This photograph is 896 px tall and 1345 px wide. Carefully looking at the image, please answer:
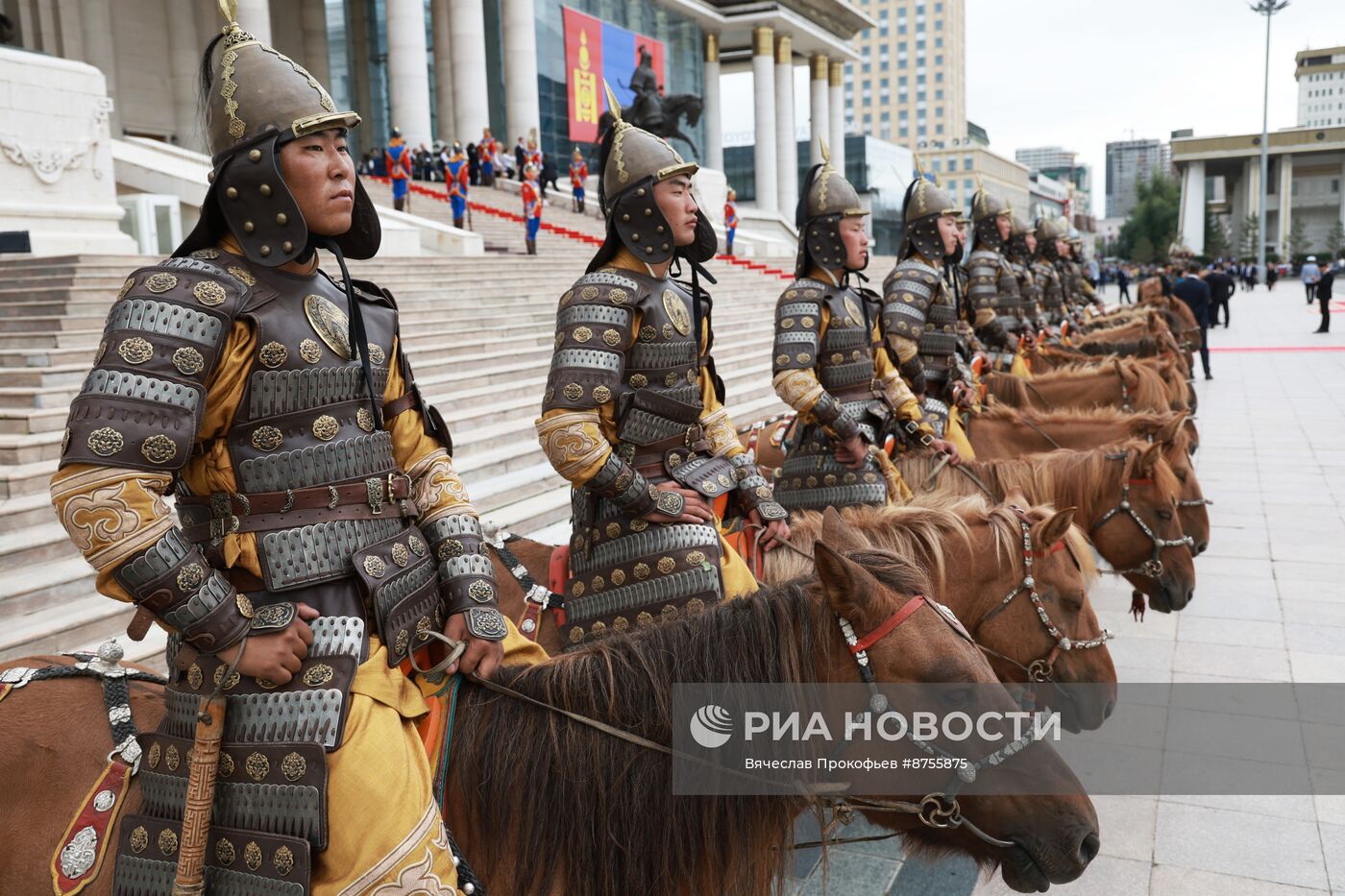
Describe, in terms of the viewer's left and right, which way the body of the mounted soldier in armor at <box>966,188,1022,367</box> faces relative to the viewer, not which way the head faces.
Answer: facing to the right of the viewer

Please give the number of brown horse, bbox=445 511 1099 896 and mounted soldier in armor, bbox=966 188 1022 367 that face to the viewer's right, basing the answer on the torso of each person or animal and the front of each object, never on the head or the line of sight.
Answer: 2

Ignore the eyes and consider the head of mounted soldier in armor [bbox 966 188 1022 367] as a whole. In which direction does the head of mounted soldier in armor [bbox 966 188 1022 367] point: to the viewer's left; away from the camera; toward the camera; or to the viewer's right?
to the viewer's right

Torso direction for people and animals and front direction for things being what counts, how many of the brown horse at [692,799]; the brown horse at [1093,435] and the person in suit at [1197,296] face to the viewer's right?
2

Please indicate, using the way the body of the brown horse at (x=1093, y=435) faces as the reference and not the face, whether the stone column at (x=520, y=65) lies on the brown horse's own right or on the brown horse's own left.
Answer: on the brown horse's own left

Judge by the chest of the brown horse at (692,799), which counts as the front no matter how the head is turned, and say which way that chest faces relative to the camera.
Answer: to the viewer's right

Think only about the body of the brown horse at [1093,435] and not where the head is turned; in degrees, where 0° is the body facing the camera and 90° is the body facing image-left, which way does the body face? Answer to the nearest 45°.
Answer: approximately 270°

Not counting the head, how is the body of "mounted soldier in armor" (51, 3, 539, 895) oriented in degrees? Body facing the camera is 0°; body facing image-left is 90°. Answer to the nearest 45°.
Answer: approximately 315°

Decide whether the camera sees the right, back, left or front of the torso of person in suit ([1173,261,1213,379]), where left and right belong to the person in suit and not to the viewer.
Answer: back

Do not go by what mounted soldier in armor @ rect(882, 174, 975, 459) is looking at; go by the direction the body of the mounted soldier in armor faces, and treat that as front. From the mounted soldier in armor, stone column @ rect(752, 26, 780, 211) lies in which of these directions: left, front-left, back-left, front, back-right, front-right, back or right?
left

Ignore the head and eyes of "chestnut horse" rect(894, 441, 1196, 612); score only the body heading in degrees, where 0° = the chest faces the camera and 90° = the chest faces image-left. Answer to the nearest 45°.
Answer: approximately 270°

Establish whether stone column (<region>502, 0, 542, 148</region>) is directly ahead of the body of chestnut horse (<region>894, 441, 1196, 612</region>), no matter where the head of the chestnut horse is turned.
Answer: no

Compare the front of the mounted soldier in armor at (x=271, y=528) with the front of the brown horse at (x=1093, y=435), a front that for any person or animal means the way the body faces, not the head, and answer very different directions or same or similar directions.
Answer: same or similar directions

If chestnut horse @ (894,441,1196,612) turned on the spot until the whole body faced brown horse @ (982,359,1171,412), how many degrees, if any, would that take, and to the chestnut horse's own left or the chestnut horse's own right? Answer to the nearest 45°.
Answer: approximately 90° to the chestnut horse's own left

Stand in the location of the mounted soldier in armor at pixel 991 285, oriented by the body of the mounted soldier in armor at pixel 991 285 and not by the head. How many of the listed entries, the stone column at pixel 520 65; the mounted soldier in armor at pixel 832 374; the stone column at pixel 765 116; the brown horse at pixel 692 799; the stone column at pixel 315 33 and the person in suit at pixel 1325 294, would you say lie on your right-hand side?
2

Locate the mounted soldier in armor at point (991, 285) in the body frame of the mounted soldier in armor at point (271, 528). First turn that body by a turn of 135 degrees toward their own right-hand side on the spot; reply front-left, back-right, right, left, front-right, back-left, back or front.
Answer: back-right

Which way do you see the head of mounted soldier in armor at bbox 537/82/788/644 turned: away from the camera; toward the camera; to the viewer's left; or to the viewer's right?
to the viewer's right

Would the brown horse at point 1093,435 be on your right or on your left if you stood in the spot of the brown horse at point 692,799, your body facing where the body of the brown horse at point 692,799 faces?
on your left

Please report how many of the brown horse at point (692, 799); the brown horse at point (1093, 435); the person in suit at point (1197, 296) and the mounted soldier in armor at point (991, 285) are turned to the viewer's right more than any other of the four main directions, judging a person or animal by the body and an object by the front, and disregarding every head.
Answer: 3

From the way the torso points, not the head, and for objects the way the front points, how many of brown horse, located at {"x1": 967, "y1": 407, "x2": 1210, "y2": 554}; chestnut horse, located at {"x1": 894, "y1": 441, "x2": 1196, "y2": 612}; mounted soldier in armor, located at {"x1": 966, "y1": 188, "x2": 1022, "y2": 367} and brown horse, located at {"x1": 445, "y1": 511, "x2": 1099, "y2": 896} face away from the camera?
0
